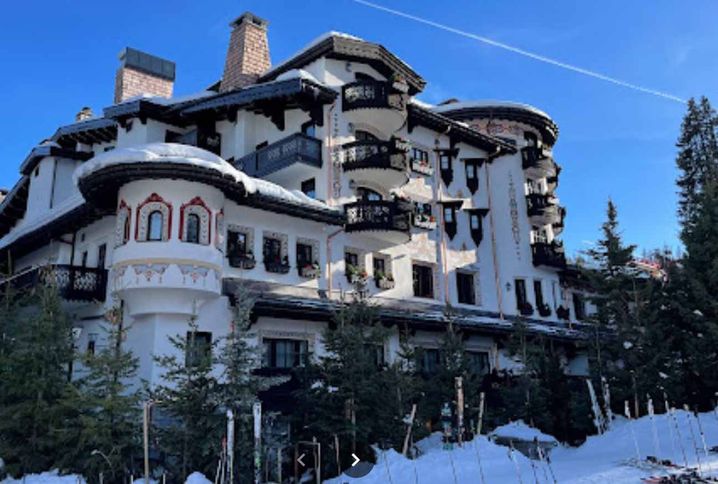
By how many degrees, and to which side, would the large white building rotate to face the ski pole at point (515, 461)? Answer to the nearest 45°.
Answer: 0° — it already faces it

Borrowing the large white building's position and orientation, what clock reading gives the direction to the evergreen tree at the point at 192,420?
The evergreen tree is roughly at 2 o'clock from the large white building.

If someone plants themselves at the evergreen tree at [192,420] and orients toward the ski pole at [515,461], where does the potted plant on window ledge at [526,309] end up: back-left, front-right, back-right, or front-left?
front-left

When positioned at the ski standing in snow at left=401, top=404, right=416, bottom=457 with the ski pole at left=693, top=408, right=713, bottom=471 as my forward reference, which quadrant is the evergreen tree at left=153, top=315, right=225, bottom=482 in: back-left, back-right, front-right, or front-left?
back-right

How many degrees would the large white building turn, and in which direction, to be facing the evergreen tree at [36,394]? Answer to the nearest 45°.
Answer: approximately 90° to its right
